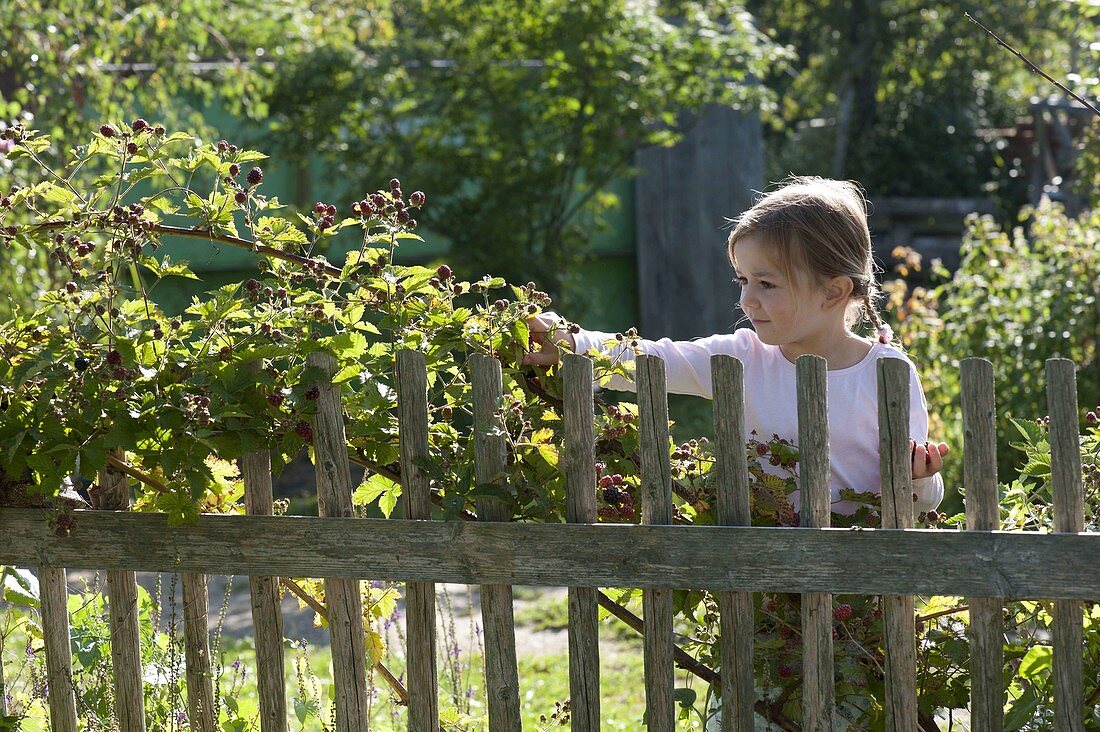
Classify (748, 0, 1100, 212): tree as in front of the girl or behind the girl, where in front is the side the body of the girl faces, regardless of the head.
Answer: behind

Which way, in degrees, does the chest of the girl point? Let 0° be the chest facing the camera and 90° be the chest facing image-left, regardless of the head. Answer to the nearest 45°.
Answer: approximately 45°

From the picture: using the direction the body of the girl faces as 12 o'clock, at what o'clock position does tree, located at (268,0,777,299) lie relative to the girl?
The tree is roughly at 4 o'clock from the girl.
